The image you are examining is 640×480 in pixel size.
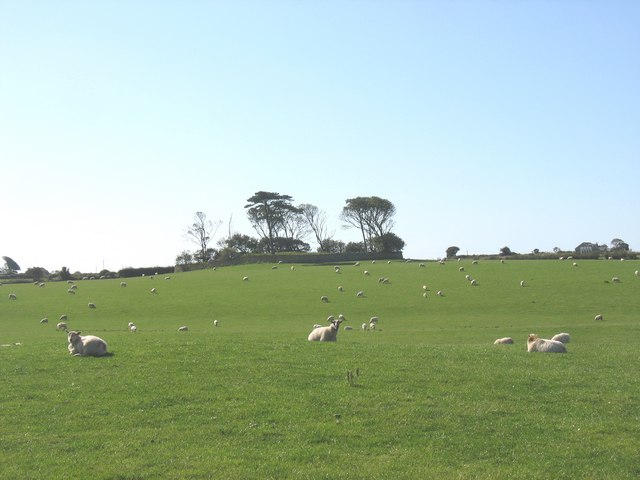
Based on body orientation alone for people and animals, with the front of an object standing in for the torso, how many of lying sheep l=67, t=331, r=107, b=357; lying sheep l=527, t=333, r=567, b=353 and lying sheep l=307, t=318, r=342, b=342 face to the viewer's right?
1

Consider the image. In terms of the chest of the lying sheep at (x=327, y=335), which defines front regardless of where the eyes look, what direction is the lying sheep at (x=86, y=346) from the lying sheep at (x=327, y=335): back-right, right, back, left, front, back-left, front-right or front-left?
back-right

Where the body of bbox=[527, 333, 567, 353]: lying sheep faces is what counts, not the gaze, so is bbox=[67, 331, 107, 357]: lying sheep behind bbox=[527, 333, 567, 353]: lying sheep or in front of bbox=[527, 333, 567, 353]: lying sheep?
in front

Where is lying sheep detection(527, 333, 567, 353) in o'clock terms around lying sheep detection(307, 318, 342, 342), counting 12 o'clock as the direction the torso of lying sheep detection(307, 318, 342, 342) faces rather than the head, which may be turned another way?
lying sheep detection(527, 333, 567, 353) is roughly at 1 o'clock from lying sheep detection(307, 318, 342, 342).

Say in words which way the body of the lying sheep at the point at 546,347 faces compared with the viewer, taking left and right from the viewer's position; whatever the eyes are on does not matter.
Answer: facing to the left of the viewer

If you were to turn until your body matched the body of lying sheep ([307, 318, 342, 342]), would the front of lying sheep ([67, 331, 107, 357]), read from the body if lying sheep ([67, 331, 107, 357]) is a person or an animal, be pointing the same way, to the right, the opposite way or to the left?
the opposite way

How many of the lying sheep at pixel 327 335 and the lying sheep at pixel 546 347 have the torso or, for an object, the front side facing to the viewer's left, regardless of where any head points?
1

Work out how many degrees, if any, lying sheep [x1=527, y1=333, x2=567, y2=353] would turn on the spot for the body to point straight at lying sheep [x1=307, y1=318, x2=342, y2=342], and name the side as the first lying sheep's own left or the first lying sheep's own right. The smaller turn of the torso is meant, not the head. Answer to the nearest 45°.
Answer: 0° — it already faces it

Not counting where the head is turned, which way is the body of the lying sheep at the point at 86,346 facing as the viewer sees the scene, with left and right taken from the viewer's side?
facing to the left of the viewer

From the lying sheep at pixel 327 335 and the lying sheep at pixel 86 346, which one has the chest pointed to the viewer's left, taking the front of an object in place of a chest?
the lying sheep at pixel 86 346

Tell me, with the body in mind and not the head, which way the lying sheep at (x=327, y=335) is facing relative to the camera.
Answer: to the viewer's right

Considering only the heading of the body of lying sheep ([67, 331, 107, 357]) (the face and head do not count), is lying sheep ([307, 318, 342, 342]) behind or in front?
behind

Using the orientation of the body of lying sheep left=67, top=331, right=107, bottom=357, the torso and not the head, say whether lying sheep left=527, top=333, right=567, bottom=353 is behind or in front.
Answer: behind

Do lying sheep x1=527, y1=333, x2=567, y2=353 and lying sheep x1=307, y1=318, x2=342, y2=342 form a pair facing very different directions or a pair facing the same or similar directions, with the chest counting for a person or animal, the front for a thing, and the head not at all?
very different directions
